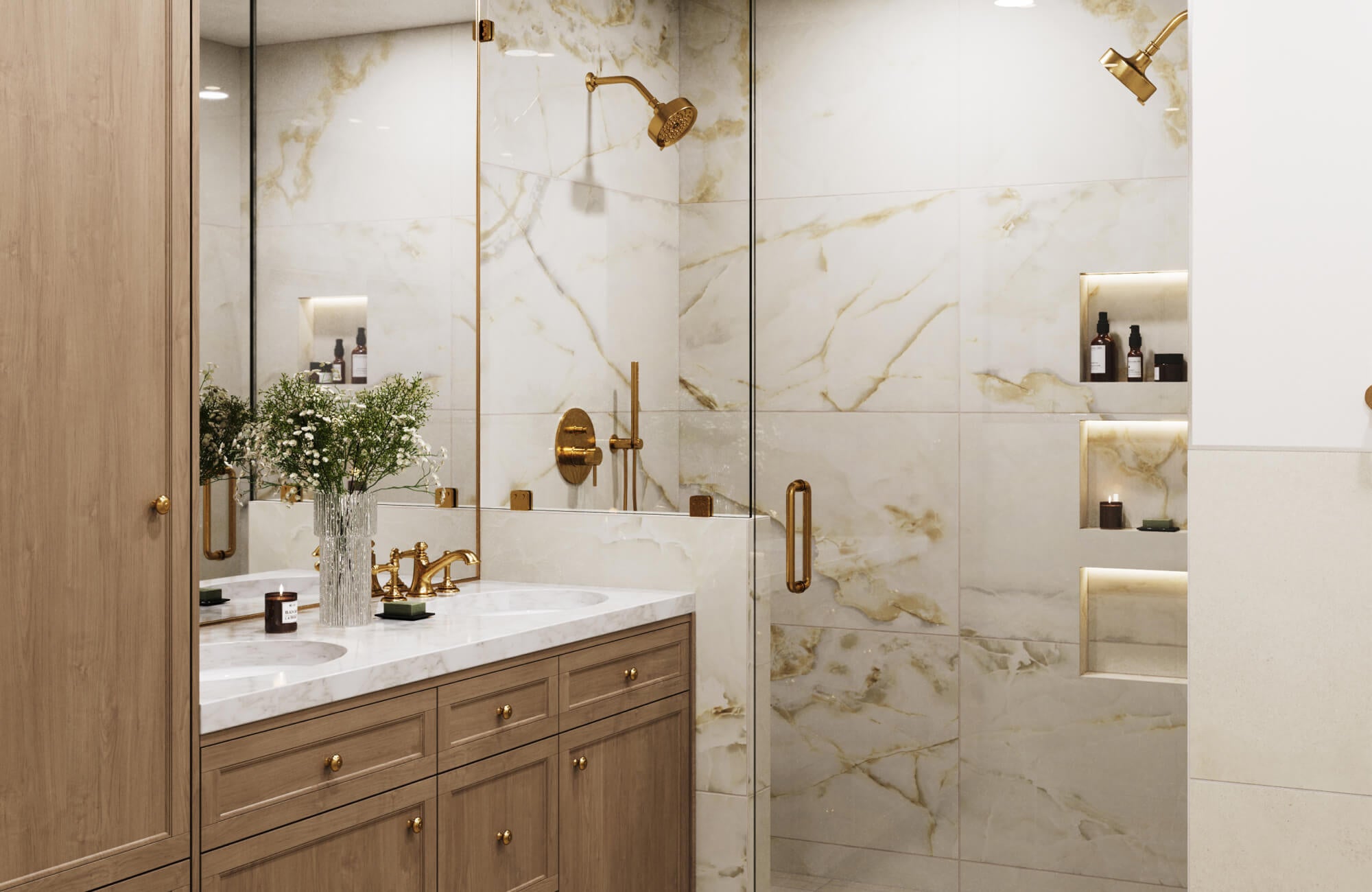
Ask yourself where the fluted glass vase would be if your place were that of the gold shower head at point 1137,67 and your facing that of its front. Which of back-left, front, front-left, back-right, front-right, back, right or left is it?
front-left

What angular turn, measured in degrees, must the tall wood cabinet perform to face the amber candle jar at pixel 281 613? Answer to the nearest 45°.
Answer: approximately 90° to its left

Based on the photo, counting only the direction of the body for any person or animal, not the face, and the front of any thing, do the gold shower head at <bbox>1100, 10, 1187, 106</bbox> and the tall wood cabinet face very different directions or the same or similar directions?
very different directions

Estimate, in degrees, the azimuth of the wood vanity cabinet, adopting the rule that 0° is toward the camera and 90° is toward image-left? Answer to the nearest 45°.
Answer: approximately 315°

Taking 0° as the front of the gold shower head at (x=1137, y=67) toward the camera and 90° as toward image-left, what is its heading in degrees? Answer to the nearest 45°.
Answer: approximately 90°

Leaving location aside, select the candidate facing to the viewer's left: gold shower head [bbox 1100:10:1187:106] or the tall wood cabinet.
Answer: the gold shower head

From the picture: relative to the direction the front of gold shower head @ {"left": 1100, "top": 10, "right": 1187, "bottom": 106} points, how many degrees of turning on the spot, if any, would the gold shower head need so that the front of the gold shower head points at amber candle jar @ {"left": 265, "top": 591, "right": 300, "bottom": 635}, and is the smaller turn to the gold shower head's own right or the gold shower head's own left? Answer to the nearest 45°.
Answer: approximately 45° to the gold shower head's own left

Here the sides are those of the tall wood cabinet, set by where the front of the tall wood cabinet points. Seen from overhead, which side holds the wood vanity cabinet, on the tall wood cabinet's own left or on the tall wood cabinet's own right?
on the tall wood cabinet's own left

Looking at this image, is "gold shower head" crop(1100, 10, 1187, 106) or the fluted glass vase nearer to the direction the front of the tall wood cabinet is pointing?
the gold shower head

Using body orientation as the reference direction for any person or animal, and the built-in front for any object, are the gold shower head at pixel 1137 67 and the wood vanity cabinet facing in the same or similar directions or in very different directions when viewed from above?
very different directions

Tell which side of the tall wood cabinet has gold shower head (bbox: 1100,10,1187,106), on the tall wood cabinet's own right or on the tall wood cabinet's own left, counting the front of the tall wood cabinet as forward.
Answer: on the tall wood cabinet's own left

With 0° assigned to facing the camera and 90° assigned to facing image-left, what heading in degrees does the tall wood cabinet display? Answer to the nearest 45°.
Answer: approximately 315°
